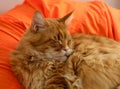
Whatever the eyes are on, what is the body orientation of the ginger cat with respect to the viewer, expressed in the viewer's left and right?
facing the viewer and to the left of the viewer
